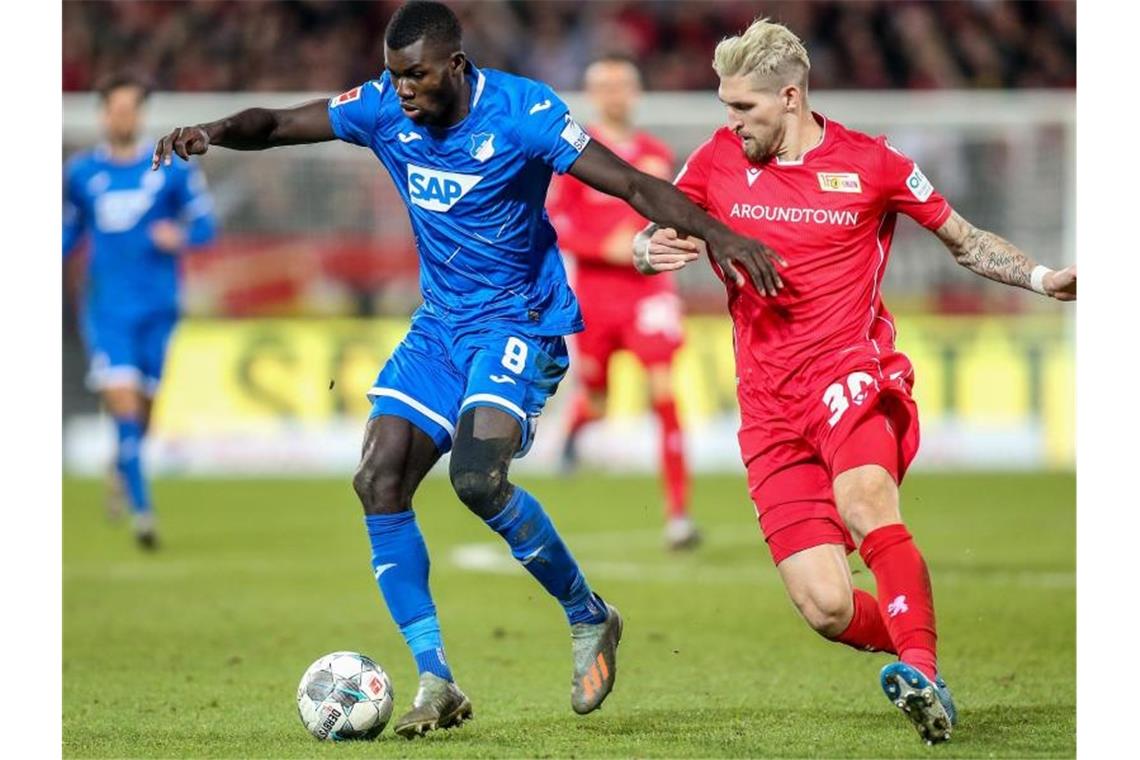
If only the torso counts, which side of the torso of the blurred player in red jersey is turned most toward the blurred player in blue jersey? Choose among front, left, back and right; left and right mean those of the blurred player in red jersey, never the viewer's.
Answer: right

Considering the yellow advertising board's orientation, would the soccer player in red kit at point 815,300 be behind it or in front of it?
in front

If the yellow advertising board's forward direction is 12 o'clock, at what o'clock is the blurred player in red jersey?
The blurred player in red jersey is roughly at 12 o'clock from the yellow advertising board.

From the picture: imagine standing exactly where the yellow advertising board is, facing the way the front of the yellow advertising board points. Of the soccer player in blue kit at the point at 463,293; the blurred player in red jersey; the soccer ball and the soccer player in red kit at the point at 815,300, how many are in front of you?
4

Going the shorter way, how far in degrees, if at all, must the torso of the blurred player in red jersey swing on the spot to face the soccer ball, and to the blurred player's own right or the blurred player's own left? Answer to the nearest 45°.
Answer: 0° — they already face it

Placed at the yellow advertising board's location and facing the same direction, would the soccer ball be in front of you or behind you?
in front

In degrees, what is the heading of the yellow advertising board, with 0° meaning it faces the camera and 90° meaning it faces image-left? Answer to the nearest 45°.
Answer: approximately 0°

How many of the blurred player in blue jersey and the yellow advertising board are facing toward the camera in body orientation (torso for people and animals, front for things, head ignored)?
2
